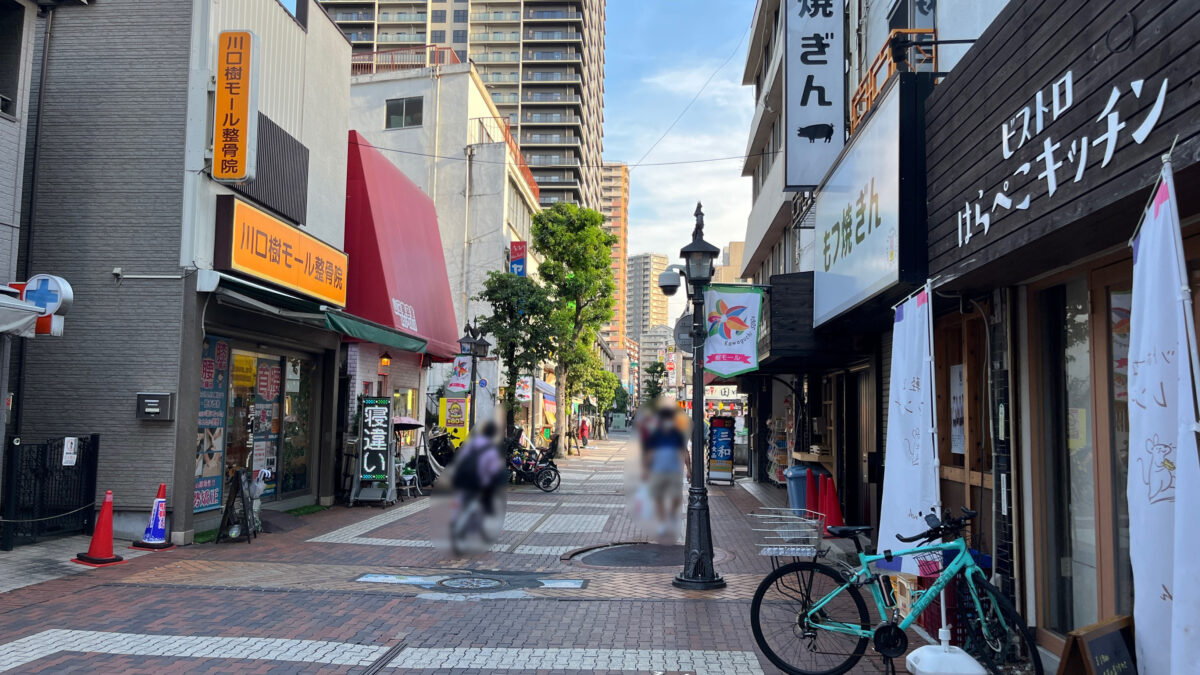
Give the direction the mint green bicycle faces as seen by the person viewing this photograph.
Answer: facing to the right of the viewer

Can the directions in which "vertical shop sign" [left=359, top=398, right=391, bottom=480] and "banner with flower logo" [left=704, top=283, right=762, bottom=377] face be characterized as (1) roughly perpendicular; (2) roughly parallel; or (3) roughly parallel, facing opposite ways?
roughly parallel

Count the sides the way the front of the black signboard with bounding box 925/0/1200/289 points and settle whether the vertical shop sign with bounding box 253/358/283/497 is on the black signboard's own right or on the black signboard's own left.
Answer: on the black signboard's own right

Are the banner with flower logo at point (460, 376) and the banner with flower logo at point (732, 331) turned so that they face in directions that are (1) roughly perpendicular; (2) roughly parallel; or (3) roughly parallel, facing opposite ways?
roughly parallel

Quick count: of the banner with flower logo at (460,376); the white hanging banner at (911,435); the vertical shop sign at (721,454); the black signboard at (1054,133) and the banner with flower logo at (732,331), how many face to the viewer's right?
0

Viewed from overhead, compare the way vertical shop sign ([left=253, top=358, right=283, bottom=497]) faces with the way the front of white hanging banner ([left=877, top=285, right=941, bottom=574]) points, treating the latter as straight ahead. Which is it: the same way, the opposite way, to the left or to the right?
to the left

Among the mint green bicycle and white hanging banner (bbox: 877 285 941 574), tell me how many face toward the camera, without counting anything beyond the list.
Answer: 1

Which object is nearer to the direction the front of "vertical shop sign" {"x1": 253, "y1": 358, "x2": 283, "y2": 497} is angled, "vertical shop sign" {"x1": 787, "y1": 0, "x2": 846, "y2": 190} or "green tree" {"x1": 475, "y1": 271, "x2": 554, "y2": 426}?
the vertical shop sign

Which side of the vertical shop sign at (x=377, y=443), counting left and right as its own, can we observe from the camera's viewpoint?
front

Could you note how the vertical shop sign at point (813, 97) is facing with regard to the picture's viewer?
facing the viewer

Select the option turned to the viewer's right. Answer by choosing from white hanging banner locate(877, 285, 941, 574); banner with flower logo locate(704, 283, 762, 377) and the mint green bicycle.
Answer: the mint green bicycle

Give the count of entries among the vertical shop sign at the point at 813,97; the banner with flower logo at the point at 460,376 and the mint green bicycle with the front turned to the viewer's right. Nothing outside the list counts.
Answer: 1

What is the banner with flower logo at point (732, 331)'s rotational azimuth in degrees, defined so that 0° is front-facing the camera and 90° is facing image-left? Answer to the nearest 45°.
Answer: approximately 0°
